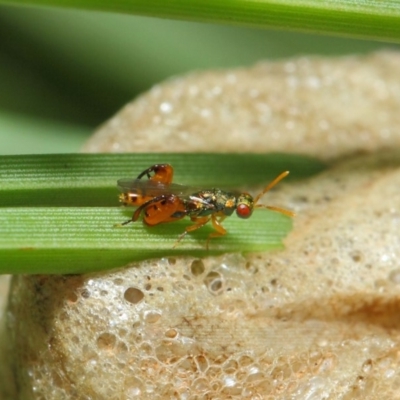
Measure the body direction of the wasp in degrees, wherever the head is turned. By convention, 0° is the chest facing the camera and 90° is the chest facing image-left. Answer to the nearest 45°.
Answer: approximately 270°
